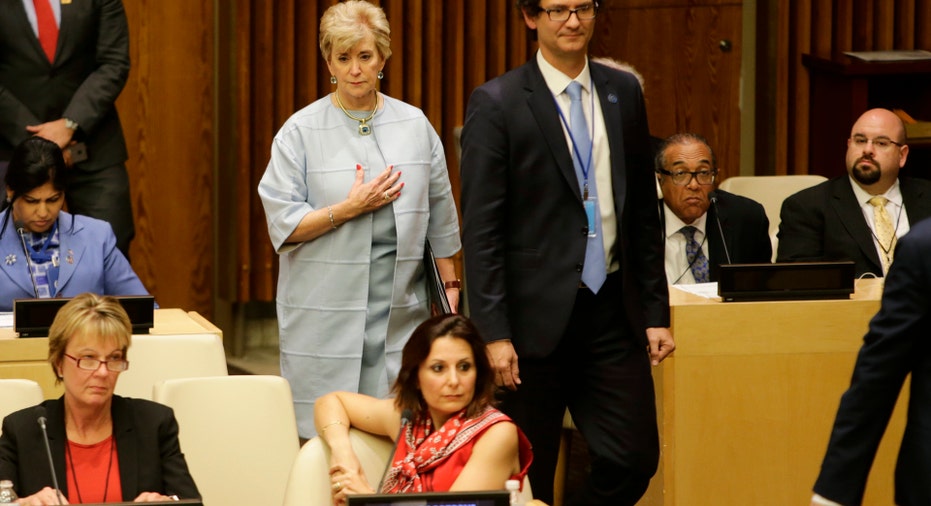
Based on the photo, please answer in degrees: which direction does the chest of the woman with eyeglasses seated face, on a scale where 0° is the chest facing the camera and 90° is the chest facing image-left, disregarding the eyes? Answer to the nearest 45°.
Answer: approximately 0°

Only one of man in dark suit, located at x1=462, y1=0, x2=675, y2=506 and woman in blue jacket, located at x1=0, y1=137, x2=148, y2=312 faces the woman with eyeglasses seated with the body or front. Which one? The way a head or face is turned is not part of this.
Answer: the woman in blue jacket

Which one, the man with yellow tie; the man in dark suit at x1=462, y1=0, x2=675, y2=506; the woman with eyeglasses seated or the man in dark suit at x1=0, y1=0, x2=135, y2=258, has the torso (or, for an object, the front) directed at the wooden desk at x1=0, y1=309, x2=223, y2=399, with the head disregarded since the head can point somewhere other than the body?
the man in dark suit at x1=0, y1=0, x2=135, y2=258

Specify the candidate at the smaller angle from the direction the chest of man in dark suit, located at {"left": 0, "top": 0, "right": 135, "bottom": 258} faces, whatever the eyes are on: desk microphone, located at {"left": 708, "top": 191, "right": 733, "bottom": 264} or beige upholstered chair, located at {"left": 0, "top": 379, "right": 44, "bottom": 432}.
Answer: the beige upholstered chair

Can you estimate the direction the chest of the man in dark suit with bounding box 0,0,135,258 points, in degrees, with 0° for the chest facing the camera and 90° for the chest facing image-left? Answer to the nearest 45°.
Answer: approximately 0°

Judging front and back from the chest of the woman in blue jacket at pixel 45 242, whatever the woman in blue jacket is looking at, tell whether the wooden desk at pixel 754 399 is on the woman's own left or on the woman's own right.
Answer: on the woman's own left
